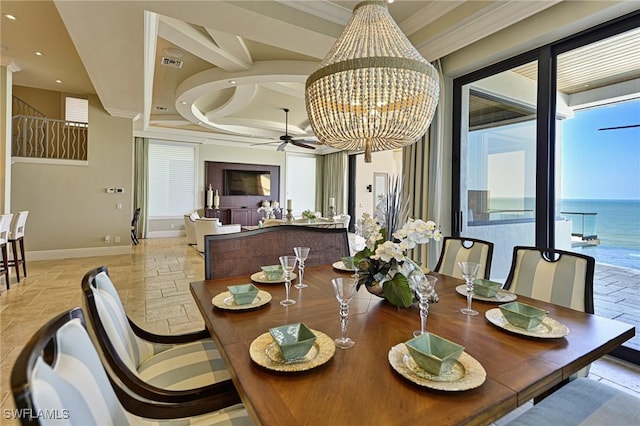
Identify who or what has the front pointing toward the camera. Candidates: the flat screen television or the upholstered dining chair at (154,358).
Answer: the flat screen television

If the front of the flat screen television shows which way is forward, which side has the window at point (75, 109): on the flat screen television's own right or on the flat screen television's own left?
on the flat screen television's own right

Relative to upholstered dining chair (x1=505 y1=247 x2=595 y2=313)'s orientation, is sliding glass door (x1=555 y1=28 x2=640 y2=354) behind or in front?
behind

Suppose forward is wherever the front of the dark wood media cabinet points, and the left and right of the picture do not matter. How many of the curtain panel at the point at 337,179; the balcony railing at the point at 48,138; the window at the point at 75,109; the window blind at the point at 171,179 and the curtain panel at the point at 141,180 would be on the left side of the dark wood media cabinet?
1

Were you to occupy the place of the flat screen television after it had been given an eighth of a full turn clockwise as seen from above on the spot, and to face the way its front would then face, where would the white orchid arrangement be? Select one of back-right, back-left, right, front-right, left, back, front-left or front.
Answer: front-left

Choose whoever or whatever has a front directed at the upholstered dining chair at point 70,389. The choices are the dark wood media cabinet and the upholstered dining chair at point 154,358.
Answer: the dark wood media cabinet

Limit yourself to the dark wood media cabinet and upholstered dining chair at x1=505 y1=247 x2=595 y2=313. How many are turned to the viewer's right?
0

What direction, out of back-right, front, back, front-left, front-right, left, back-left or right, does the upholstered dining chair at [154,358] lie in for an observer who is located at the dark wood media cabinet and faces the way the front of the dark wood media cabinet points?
front

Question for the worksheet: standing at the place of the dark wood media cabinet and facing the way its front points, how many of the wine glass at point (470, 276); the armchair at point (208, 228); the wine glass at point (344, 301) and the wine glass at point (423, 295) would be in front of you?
4

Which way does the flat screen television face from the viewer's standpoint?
toward the camera

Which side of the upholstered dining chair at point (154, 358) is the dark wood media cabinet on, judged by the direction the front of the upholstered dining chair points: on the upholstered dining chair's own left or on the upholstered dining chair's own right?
on the upholstered dining chair's own left

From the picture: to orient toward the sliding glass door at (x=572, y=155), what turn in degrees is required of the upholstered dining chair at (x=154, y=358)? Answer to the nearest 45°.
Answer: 0° — it already faces it

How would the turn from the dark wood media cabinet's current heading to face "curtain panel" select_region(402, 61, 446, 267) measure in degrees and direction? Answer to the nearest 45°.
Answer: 0° — it already faces it

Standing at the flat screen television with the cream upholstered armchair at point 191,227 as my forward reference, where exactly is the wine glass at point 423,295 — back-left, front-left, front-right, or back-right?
front-left

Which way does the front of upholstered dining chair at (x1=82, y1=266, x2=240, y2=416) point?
to the viewer's right

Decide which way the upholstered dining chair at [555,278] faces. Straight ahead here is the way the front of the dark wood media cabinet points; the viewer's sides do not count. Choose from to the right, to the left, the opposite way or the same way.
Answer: to the right

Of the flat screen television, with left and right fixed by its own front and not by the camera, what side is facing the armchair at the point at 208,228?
front

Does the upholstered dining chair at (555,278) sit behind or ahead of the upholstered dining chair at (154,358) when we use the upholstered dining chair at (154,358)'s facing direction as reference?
ahead

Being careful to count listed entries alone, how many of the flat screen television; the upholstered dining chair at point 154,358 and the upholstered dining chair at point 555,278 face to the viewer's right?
1
